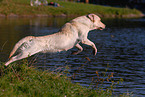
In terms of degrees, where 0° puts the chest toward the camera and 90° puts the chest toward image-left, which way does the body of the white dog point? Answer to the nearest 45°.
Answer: approximately 270°
